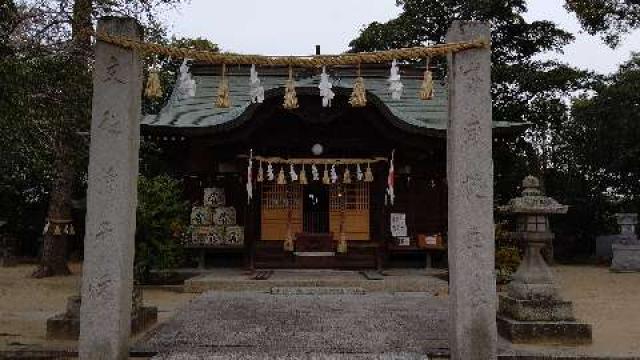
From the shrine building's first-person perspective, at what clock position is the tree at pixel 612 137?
The tree is roughly at 8 o'clock from the shrine building.

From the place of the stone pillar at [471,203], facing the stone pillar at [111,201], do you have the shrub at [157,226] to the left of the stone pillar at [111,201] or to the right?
right

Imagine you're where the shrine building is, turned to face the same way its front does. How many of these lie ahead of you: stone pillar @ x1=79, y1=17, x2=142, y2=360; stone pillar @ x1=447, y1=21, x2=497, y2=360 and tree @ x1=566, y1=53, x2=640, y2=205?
2

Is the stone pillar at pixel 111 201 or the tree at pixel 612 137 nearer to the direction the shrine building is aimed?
the stone pillar

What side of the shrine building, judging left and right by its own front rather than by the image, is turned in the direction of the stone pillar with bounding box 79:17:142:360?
front

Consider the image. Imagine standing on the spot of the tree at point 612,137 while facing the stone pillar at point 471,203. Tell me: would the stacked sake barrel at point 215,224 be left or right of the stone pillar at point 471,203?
right

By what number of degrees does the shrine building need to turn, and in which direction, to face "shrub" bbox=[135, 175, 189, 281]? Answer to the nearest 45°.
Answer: approximately 45° to its right

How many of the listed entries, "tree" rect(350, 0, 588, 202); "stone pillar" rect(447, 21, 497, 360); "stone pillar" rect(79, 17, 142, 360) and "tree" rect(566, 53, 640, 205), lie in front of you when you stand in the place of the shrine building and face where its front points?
2

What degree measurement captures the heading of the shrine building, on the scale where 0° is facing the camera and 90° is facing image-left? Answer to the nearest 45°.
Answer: approximately 0°

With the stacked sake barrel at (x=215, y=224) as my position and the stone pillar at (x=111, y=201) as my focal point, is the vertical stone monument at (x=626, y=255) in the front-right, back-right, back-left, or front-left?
back-left

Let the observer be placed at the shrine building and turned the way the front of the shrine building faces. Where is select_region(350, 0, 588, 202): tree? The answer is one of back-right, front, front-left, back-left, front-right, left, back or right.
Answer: back-left

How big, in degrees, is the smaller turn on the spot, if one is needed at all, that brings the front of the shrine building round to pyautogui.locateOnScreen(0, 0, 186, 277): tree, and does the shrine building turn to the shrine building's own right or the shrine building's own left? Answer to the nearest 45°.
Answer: approximately 45° to the shrine building's own right
